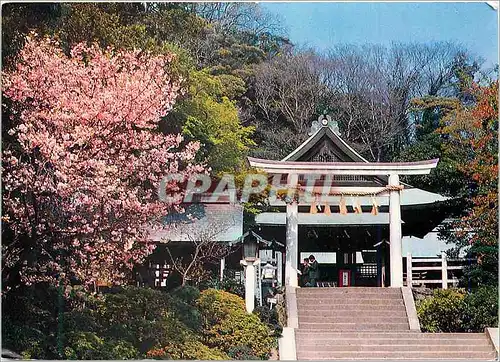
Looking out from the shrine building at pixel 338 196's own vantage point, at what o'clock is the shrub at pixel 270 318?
The shrub is roughly at 1 o'clock from the shrine building.

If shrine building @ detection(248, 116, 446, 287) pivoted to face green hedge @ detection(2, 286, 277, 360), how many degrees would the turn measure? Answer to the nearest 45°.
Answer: approximately 45° to its right

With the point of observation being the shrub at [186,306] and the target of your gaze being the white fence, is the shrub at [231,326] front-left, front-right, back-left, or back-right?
front-right

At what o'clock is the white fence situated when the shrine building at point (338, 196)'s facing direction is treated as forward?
The white fence is roughly at 9 o'clock from the shrine building.

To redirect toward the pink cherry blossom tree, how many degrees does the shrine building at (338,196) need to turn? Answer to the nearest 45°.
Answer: approximately 45° to its right

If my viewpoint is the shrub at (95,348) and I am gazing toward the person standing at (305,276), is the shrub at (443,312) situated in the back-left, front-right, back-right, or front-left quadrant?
front-right

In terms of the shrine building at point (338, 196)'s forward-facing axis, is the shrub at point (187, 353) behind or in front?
in front

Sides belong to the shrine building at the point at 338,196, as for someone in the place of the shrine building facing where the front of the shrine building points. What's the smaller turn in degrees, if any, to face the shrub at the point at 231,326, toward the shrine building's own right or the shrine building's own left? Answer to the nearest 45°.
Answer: approximately 45° to the shrine building's own right

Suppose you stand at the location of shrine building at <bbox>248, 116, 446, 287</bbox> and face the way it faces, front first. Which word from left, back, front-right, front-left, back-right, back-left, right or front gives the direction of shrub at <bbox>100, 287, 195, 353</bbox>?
front-right

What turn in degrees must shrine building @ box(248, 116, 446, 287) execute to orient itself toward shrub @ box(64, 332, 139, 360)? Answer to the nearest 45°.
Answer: approximately 45° to its right

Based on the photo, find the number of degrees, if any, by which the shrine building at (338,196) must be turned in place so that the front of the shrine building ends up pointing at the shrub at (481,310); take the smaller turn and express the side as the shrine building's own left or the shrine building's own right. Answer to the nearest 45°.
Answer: approximately 45° to the shrine building's own left

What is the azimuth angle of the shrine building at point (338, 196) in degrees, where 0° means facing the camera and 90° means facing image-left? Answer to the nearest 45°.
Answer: approximately 0°

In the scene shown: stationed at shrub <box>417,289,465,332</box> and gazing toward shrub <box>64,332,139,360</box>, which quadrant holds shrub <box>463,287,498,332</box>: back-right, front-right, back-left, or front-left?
back-left

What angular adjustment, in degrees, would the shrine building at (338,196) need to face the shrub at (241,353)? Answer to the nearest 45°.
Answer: approximately 45° to its right
